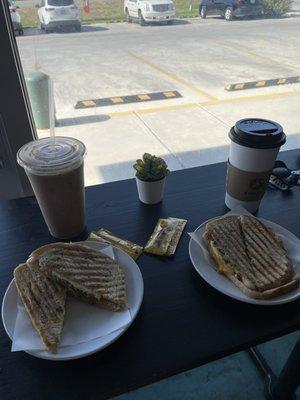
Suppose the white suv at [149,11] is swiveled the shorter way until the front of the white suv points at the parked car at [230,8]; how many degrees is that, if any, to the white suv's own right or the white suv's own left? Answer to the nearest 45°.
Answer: approximately 45° to the white suv's own left

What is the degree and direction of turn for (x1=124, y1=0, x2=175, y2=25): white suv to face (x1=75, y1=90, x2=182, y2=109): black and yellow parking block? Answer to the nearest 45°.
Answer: approximately 45° to its right

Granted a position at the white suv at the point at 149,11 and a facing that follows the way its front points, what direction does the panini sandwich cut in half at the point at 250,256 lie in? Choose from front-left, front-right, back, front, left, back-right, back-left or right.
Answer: front-right

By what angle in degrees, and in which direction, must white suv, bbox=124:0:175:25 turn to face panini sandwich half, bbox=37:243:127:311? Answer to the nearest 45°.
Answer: approximately 45° to its right

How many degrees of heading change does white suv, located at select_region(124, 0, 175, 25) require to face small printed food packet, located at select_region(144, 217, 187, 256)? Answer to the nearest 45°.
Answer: approximately 45° to its right

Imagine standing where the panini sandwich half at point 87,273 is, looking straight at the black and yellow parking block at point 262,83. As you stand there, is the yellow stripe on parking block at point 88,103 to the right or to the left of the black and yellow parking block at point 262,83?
left

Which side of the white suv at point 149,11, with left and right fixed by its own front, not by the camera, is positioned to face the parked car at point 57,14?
right

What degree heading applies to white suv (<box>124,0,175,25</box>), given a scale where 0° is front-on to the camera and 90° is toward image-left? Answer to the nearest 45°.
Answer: approximately 315°
